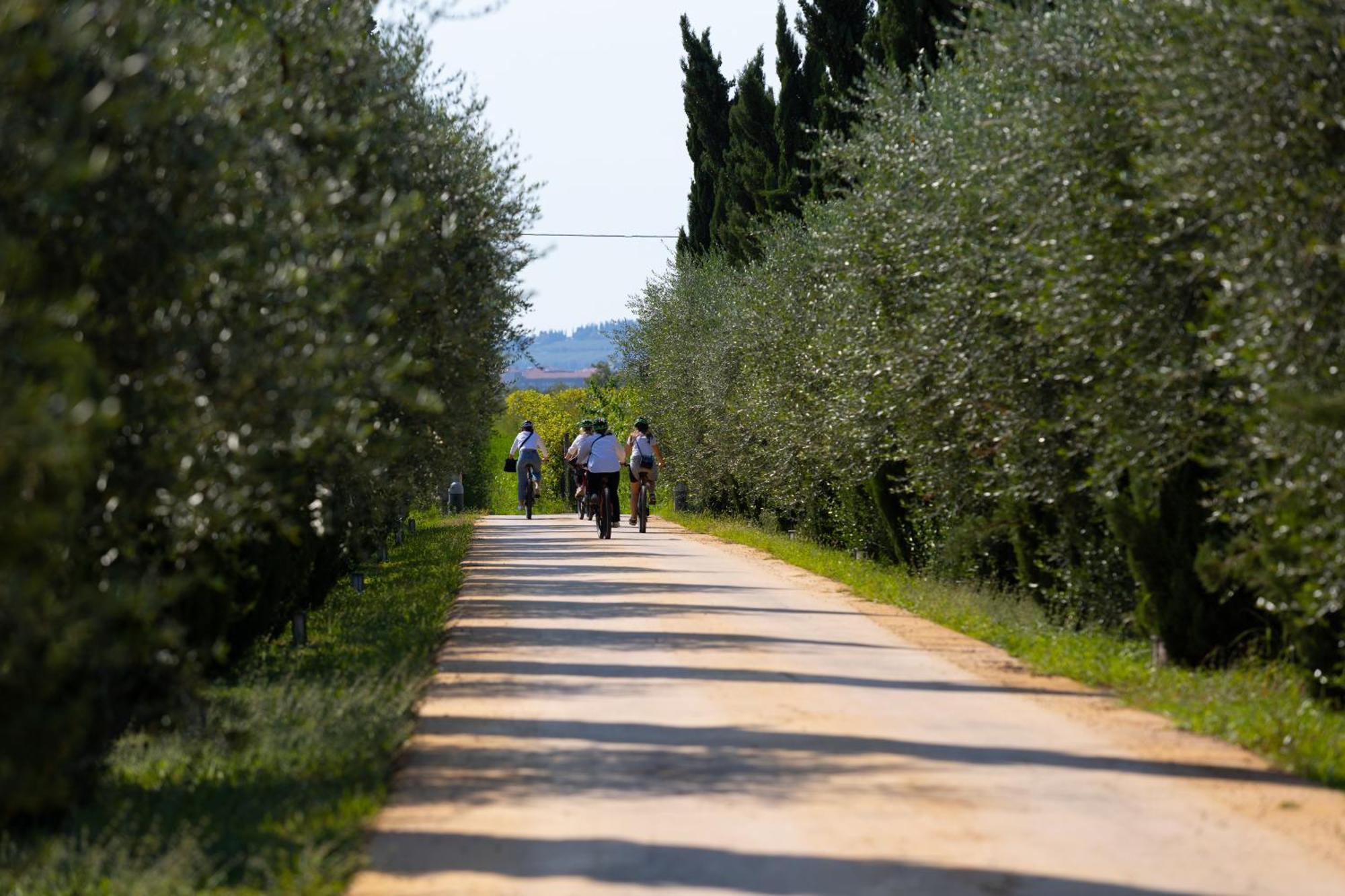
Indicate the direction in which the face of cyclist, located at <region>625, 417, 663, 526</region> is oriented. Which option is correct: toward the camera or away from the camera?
away from the camera

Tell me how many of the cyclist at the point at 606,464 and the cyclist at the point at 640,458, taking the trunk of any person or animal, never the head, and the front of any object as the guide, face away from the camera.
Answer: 2

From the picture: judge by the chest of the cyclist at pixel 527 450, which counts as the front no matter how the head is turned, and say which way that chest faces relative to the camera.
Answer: away from the camera

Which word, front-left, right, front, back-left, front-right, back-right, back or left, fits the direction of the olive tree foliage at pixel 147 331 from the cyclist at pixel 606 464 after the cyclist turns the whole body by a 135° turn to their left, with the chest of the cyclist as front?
front-left

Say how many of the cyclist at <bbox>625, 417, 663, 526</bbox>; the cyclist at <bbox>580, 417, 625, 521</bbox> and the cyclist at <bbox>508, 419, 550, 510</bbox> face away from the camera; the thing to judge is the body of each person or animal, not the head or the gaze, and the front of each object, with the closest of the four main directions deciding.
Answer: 3

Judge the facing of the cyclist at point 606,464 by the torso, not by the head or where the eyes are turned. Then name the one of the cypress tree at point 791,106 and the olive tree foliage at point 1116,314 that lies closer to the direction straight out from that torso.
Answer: the cypress tree

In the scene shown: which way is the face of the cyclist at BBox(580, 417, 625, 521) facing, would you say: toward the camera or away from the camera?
away from the camera

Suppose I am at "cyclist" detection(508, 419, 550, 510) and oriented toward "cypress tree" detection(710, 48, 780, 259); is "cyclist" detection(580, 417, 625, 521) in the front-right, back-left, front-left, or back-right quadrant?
back-right

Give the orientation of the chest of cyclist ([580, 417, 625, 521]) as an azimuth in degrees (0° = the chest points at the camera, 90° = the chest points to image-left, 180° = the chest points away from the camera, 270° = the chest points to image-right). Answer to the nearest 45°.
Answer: approximately 180°

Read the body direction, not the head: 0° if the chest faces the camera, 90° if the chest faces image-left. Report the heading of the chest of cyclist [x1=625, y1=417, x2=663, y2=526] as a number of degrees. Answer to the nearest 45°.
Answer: approximately 180°
